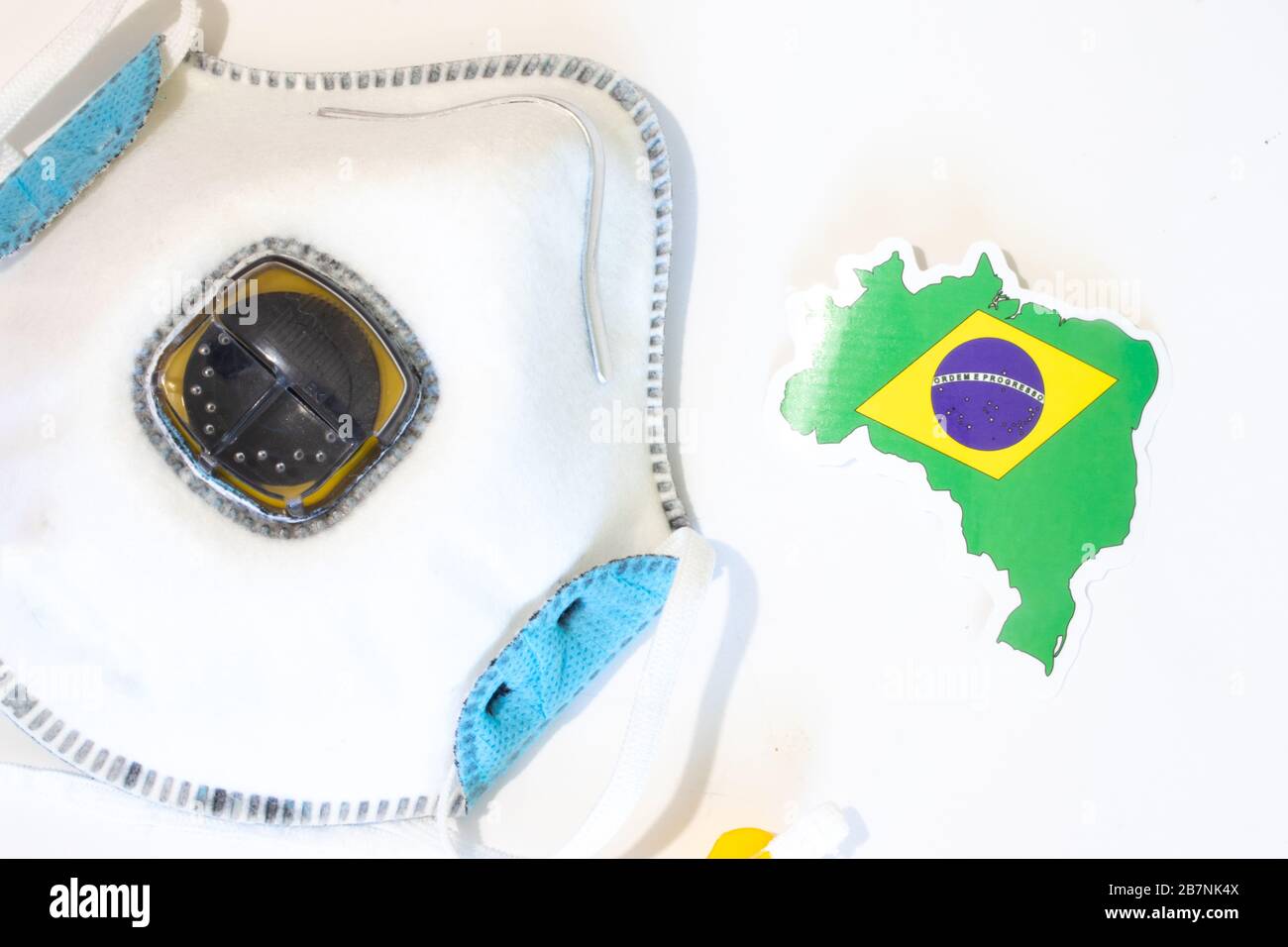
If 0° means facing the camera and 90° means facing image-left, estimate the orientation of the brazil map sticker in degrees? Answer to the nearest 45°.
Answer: approximately 0°
